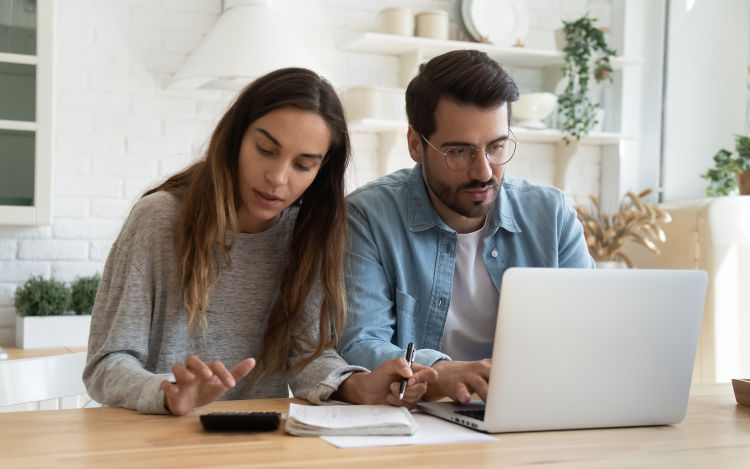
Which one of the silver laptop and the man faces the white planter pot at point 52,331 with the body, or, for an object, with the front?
the silver laptop

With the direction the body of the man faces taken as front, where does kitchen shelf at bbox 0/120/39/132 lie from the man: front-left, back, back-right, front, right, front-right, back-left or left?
back

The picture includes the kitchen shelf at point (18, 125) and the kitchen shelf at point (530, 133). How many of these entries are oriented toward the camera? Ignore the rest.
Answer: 2

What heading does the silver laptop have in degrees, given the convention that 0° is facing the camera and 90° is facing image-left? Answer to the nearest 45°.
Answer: approximately 135°

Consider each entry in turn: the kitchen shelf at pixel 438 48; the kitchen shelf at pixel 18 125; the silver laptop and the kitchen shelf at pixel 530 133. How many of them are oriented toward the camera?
3

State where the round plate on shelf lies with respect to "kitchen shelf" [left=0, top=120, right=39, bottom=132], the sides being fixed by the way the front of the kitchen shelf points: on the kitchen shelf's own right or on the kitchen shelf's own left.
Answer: on the kitchen shelf's own left

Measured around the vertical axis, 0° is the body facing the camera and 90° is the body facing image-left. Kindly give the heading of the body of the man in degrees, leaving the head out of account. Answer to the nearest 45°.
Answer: approximately 315°

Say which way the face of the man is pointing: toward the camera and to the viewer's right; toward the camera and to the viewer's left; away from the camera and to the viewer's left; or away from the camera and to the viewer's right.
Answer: toward the camera and to the viewer's right

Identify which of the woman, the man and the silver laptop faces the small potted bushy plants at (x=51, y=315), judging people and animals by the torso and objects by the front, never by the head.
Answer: the silver laptop
